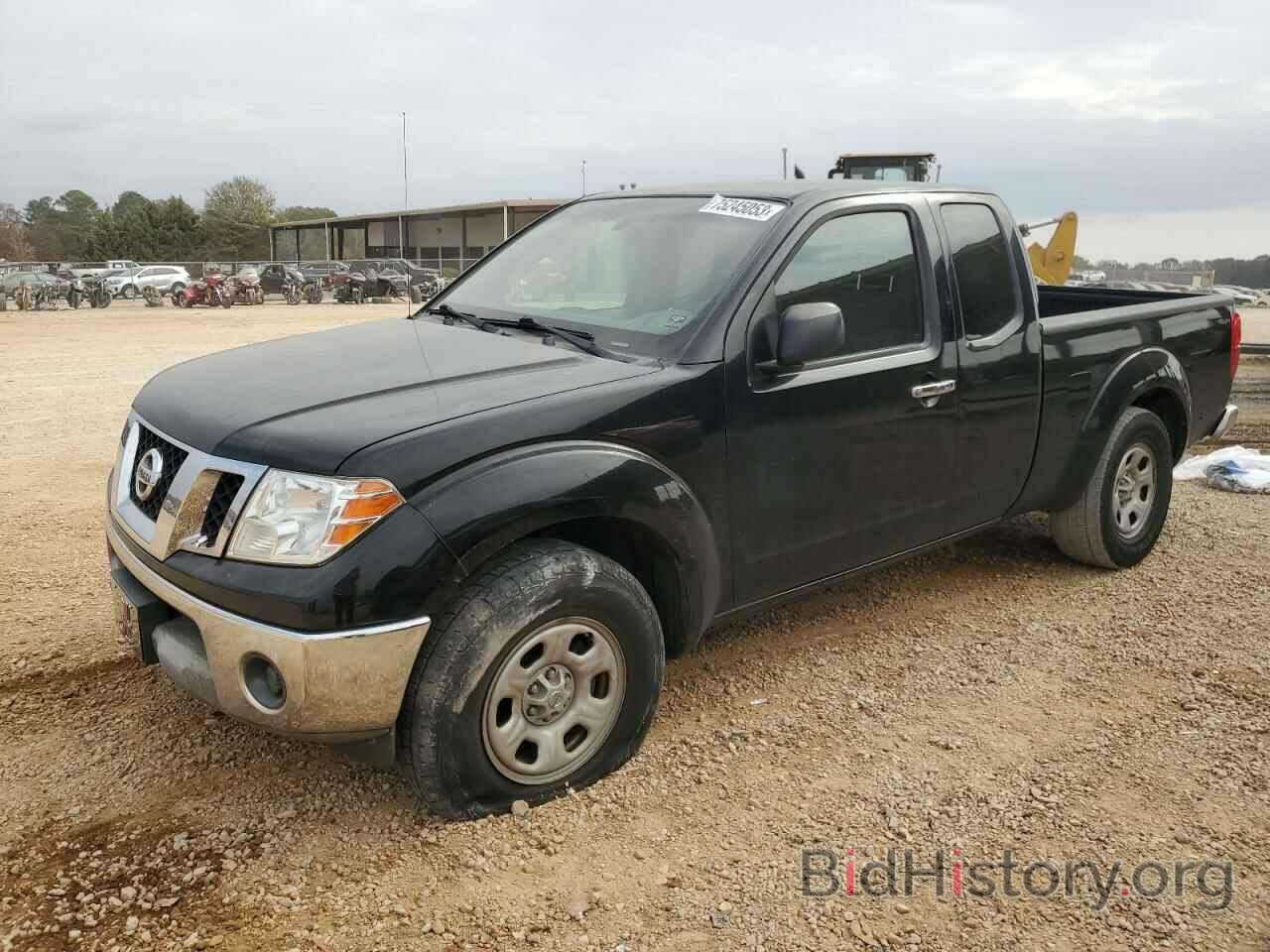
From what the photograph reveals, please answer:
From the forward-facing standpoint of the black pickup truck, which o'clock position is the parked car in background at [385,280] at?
The parked car in background is roughly at 4 o'clock from the black pickup truck.

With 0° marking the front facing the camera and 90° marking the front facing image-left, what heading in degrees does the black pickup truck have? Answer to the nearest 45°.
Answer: approximately 45°

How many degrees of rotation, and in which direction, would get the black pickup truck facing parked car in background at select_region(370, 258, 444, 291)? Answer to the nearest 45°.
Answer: approximately 135° to its right

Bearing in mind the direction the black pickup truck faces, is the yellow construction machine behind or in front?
behind

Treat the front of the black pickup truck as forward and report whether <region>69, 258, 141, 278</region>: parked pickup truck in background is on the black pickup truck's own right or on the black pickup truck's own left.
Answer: on the black pickup truck's own right

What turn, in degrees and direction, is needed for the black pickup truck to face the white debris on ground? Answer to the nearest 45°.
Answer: approximately 180°

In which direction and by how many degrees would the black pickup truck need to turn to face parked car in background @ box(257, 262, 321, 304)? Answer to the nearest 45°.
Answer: approximately 135° to its right

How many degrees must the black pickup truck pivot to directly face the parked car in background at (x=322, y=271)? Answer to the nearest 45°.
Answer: approximately 135° to its right

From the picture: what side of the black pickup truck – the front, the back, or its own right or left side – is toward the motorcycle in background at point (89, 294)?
right

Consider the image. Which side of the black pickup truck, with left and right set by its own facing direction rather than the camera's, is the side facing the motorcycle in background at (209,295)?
right
